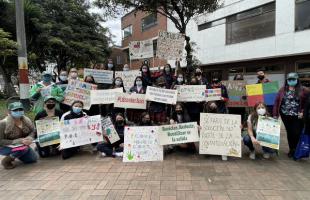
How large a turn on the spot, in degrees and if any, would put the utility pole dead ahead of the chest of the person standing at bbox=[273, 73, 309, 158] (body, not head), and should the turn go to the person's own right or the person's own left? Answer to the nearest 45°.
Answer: approximately 90° to the person's own right

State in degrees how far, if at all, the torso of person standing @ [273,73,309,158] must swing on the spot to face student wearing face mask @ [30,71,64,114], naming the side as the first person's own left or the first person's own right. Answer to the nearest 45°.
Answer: approximately 90° to the first person's own right

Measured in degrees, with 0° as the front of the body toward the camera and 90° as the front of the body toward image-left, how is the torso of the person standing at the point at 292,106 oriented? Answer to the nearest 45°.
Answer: approximately 0°

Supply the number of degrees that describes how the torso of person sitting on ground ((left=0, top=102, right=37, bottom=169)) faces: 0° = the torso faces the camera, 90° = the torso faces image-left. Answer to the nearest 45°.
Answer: approximately 315°

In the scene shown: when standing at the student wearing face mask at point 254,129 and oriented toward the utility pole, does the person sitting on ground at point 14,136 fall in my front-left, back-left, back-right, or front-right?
front-left

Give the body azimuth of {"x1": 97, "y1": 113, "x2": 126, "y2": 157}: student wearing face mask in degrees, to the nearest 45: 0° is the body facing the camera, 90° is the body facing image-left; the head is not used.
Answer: approximately 0°

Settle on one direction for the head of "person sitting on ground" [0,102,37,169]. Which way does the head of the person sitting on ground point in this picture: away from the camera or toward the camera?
toward the camera

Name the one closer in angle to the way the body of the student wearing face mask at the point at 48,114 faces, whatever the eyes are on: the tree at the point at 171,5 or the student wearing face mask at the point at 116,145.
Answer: the student wearing face mask

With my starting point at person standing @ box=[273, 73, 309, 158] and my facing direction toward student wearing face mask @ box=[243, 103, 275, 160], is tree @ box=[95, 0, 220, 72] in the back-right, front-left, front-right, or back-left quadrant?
front-right

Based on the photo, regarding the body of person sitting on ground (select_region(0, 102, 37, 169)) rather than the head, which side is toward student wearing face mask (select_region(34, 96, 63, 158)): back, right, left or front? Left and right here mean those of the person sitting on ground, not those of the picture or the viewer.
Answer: left

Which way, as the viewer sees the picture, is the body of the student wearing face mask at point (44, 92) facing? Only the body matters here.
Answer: toward the camera

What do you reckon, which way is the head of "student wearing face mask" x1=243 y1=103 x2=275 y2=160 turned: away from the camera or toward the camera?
toward the camera

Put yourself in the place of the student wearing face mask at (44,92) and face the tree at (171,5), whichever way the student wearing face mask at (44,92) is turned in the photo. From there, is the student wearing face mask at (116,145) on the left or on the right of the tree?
right
